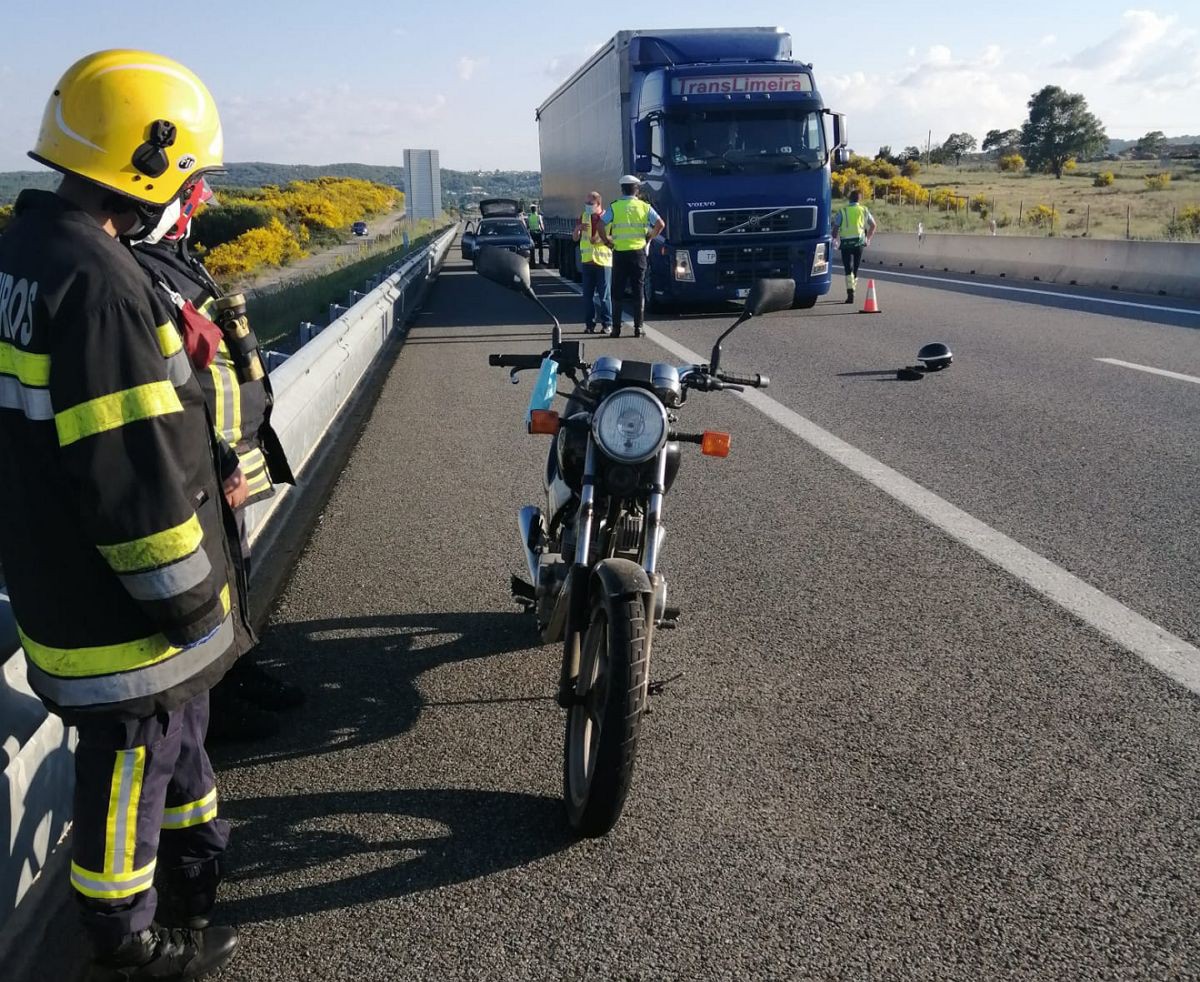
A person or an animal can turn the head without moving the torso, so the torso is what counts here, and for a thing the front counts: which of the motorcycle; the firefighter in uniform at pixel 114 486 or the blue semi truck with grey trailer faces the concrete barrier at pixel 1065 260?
the firefighter in uniform

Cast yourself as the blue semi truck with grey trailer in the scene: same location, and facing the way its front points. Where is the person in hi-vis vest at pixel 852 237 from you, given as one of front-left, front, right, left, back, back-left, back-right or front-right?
front-left

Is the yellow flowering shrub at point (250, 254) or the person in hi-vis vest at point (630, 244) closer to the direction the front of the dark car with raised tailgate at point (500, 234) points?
the person in hi-vis vest
